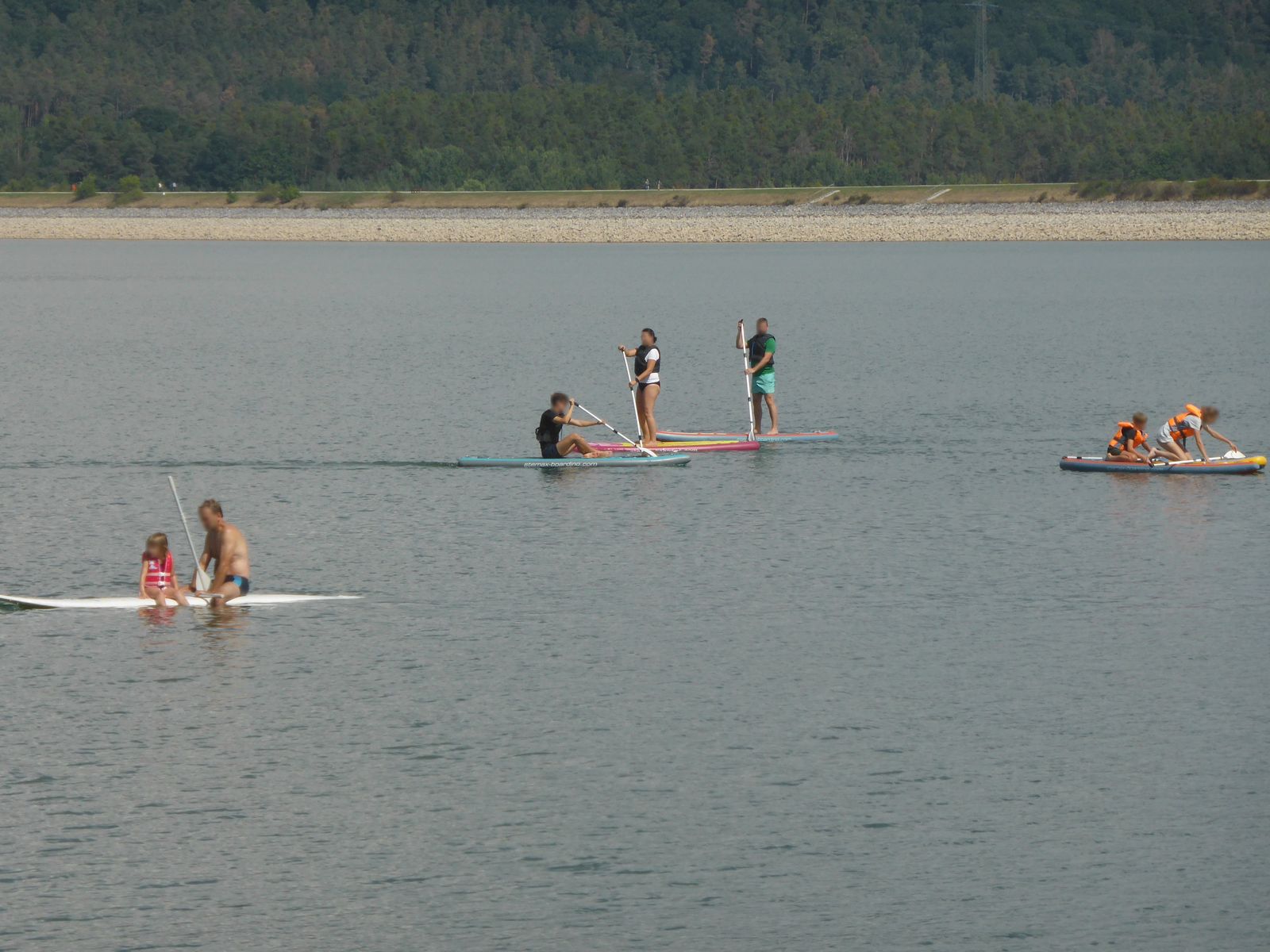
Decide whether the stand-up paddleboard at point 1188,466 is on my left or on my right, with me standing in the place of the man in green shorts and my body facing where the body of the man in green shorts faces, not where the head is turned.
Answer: on my left

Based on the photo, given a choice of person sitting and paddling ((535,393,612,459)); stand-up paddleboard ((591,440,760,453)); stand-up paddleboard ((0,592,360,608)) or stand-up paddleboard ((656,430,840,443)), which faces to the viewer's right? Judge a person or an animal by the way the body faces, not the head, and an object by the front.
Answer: the person sitting and paddling

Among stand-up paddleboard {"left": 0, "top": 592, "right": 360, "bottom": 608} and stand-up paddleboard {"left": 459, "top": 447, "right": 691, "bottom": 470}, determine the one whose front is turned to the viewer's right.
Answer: stand-up paddleboard {"left": 459, "top": 447, "right": 691, "bottom": 470}

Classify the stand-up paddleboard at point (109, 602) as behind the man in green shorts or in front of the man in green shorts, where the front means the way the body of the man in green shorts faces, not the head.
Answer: in front

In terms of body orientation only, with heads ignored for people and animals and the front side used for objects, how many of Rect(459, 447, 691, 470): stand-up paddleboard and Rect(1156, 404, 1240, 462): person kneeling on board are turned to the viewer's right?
2

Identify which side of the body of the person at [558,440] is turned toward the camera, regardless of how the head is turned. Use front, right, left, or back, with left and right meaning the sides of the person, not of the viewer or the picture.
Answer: right

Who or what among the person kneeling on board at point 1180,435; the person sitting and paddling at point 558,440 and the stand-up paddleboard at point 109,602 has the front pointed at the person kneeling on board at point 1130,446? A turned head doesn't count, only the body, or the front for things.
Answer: the person sitting and paddling at point 558,440

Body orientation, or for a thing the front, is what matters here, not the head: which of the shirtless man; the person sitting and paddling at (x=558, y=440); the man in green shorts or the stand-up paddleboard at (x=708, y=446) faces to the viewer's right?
the person sitting and paddling

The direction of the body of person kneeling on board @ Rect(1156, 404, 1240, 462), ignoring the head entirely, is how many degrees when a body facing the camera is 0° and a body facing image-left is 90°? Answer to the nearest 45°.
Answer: approximately 270°

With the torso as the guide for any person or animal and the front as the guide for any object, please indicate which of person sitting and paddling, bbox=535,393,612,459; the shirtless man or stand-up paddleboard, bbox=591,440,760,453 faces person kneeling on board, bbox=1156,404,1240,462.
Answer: person sitting and paddling, bbox=535,393,612,459
